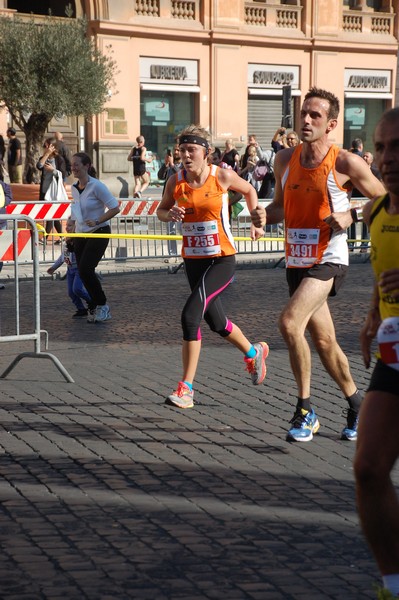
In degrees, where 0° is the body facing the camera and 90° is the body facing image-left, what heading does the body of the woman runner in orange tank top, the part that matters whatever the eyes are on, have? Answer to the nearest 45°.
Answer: approximately 45°

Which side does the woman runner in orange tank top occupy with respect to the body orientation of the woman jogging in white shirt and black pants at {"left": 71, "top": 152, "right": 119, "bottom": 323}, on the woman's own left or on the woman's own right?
on the woman's own left

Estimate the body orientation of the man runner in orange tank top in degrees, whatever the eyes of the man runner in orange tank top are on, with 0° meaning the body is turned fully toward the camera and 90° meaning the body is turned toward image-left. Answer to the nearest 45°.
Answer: approximately 45°

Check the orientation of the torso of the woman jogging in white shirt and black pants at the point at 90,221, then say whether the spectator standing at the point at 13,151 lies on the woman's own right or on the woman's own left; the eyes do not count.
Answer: on the woman's own right

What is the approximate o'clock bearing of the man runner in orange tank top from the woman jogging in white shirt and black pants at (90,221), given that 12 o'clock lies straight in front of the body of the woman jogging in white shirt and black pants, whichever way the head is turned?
The man runner in orange tank top is roughly at 10 o'clock from the woman jogging in white shirt and black pants.

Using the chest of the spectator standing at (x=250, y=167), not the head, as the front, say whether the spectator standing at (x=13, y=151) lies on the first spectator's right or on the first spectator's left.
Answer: on the first spectator's right

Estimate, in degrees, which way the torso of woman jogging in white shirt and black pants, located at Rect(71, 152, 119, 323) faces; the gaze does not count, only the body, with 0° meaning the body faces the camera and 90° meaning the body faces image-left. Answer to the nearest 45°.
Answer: approximately 45°

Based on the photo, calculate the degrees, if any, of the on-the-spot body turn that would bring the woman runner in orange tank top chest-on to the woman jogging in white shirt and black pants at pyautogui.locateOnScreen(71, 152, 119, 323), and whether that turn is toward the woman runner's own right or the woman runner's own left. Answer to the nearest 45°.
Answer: approximately 135° to the woman runner's own right
